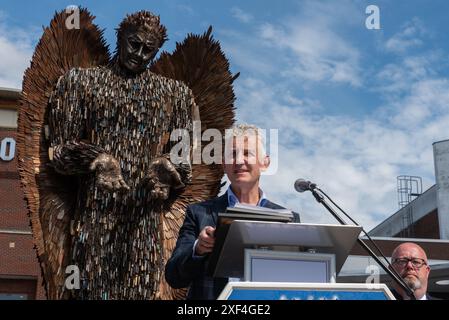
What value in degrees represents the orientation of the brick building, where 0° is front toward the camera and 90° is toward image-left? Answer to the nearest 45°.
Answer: approximately 0°

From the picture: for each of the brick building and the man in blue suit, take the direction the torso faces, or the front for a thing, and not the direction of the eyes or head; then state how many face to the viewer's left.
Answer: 0

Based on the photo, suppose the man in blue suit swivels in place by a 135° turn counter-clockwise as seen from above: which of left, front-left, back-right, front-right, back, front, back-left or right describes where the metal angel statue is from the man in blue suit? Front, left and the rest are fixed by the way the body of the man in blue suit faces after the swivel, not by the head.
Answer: left

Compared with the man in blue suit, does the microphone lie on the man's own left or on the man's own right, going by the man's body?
on the man's own left

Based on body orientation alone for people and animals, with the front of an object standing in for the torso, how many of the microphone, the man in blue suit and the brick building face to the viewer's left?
1

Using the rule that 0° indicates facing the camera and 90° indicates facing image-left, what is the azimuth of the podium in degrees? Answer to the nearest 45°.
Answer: approximately 0°

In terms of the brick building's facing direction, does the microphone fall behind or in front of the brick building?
in front

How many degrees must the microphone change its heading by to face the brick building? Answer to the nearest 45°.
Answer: approximately 45° to its right

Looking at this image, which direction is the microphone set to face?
to the viewer's left
